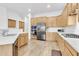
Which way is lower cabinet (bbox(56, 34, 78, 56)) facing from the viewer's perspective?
to the viewer's left

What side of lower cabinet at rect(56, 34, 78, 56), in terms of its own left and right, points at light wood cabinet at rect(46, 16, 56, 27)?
right

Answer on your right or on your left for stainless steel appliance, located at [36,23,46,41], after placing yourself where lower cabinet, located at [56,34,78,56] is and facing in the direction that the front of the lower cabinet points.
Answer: on your right
